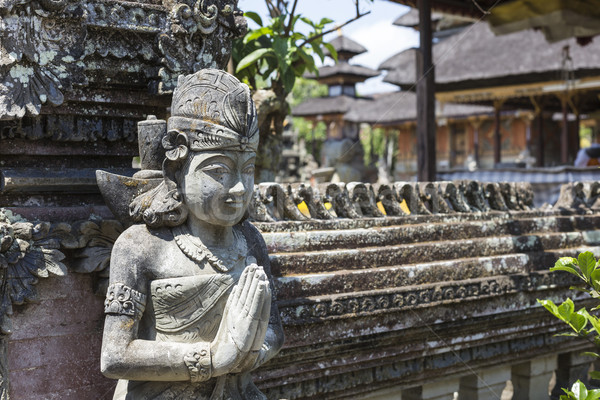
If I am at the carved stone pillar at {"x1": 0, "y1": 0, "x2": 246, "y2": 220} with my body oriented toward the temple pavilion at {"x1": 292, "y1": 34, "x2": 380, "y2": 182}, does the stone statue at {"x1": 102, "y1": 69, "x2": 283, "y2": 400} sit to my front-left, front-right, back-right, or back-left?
back-right

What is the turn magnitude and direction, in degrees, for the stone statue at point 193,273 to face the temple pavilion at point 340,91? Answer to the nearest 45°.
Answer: approximately 135° to its left

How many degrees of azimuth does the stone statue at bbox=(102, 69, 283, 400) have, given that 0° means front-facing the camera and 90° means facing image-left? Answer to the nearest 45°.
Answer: approximately 315°

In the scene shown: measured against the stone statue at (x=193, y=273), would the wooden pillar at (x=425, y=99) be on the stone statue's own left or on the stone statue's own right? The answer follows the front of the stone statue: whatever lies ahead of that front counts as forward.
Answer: on the stone statue's own left
